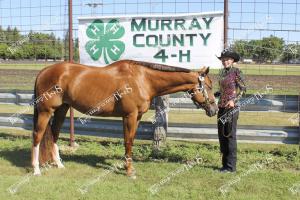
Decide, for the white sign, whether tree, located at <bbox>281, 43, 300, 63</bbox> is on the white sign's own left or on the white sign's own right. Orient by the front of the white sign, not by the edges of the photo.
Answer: on the white sign's own left

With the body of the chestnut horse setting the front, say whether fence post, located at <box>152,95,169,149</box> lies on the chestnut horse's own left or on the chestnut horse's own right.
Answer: on the chestnut horse's own left

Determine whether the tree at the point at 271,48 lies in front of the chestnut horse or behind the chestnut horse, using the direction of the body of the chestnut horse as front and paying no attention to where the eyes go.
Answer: in front

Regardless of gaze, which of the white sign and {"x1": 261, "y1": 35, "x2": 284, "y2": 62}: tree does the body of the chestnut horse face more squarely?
the tree

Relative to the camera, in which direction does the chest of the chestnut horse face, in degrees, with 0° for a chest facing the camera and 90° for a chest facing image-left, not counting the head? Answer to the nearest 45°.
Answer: approximately 270°

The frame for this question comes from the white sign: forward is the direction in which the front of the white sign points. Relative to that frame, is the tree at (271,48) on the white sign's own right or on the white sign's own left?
on the white sign's own left

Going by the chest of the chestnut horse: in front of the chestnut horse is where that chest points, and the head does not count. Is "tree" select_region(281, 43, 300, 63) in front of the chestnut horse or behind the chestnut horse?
in front

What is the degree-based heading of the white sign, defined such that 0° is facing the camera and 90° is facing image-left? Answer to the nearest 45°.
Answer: approximately 0°

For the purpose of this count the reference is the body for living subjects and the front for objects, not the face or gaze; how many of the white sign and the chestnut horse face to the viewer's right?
1

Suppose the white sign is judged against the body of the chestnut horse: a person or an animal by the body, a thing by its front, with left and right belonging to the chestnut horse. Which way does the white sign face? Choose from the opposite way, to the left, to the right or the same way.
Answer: to the right
